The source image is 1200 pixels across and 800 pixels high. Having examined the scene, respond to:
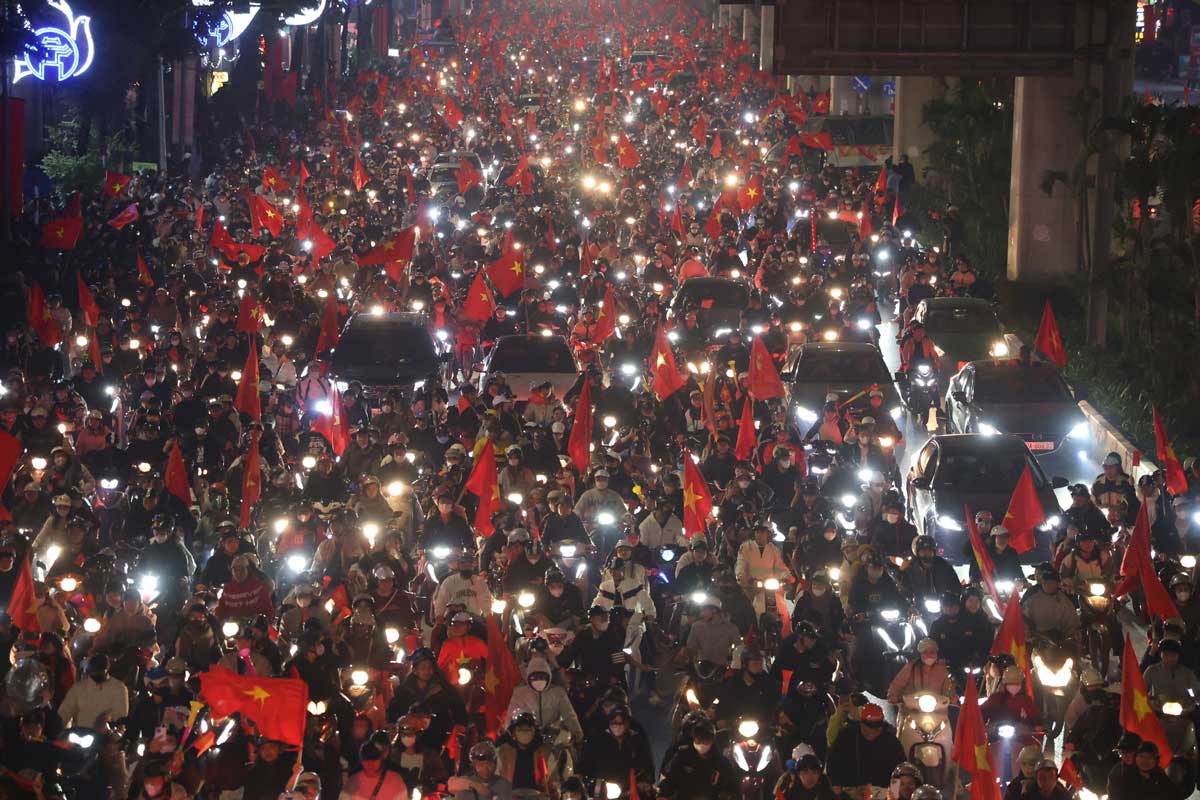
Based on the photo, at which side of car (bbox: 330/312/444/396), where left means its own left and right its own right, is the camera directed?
front

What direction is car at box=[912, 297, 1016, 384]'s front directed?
toward the camera

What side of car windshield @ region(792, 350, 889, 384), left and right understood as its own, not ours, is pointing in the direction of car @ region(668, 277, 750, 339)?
back

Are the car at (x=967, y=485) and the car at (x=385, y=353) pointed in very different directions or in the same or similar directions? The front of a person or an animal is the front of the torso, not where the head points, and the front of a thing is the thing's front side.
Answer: same or similar directions

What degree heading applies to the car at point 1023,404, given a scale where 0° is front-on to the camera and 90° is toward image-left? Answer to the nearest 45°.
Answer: approximately 315°

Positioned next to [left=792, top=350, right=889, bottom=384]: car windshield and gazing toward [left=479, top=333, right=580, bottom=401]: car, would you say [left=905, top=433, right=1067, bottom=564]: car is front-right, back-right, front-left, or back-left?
back-left

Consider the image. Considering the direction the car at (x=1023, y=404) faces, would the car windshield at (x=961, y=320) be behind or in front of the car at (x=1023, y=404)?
behind

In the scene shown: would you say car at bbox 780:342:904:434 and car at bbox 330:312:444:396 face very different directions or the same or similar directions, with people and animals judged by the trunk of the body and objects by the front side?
same or similar directions

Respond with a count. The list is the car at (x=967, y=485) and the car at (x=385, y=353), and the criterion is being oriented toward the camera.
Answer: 2

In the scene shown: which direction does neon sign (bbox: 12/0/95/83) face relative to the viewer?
toward the camera

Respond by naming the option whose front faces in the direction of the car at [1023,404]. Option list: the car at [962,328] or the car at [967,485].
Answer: the car at [962,328]

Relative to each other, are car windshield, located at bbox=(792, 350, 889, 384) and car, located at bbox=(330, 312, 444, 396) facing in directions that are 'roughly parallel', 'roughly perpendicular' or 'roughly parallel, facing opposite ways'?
roughly parallel

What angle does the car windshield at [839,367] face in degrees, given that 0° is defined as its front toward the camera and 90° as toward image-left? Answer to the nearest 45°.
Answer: approximately 0°

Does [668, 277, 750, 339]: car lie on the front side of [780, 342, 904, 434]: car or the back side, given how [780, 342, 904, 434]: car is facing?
on the back side

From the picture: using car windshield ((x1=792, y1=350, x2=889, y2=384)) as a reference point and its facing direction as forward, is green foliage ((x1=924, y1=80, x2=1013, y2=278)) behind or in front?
behind

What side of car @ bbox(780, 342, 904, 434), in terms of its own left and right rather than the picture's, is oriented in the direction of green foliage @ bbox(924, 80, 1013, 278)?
back
